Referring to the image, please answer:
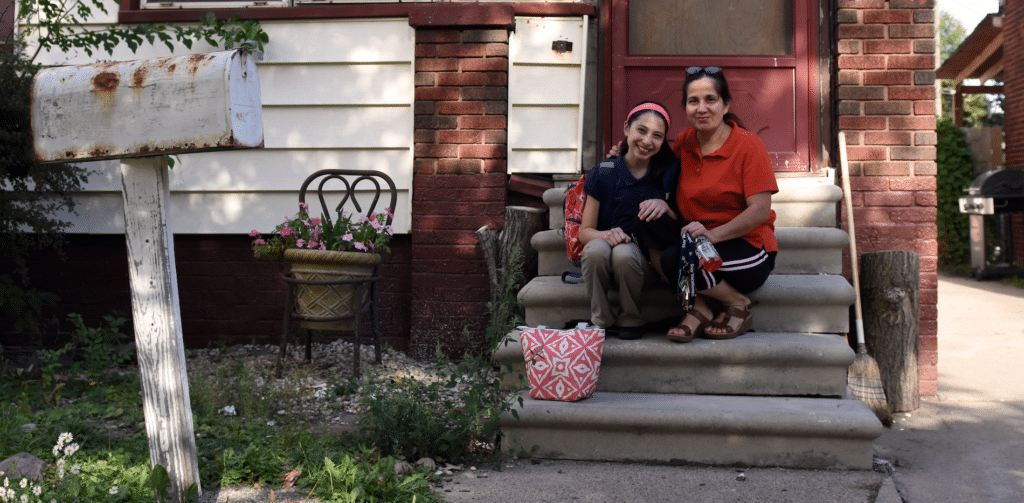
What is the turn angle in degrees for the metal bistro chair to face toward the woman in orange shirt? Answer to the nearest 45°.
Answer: approximately 45° to its left

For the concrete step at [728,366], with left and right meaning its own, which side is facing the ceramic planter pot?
right

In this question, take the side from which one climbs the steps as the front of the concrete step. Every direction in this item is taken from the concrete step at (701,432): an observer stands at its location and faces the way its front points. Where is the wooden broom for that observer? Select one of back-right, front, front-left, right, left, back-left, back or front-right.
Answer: back-left

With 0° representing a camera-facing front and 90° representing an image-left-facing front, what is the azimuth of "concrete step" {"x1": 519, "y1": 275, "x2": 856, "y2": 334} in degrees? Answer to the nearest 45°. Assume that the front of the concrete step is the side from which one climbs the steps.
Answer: approximately 0°

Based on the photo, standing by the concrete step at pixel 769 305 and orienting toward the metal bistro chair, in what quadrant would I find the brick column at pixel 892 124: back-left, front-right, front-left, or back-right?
back-right

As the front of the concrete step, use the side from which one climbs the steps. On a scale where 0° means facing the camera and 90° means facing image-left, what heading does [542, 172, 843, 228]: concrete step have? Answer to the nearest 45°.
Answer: approximately 0°

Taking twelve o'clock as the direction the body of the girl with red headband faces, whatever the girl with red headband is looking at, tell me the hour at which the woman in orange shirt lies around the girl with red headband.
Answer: The woman in orange shirt is roughly at 9 o'clock from the girl with red headband.

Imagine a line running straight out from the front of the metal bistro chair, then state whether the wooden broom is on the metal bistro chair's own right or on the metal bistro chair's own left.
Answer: on the metal bistro chair's own left
